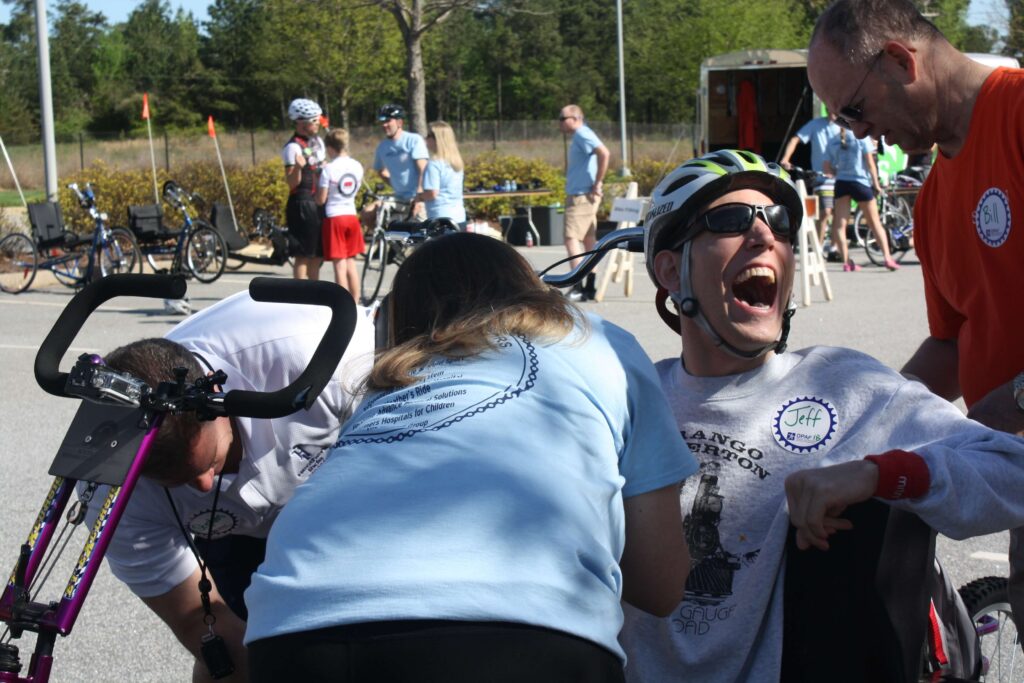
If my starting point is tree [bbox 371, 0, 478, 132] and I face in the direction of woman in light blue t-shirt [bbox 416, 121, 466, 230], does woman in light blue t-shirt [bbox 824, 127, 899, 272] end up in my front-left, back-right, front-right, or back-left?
front-left

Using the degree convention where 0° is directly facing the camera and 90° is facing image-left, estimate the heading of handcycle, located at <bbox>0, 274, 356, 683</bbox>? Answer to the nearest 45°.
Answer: approximately 45°

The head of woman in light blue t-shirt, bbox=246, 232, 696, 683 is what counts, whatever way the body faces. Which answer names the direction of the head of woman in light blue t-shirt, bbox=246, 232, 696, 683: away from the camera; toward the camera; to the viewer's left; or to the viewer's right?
away from the camera

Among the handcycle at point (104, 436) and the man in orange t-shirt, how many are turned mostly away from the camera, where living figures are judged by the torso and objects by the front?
0

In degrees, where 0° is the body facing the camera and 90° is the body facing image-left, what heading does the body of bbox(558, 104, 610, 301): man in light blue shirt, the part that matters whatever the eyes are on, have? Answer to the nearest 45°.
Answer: approximately 90°

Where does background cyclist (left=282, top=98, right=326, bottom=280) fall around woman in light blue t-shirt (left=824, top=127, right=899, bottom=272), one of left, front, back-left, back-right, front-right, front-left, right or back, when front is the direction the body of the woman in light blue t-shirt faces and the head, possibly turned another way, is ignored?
back-left

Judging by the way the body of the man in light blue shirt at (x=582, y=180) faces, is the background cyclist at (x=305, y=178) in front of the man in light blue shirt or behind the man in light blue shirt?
in front

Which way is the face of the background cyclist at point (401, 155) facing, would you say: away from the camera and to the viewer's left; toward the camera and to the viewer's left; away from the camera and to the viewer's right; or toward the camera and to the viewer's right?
toward the camera and to the viewer's left

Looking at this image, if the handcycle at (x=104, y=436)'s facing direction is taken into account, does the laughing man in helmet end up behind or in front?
behind

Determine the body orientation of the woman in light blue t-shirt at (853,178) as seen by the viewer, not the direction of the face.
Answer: away from the camera
